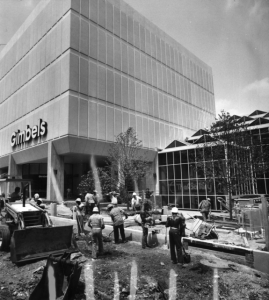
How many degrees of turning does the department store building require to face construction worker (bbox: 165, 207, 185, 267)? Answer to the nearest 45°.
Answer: approximately 45° to its left

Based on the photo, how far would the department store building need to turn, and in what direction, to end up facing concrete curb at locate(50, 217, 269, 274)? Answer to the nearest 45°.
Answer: approximately 45° to its left

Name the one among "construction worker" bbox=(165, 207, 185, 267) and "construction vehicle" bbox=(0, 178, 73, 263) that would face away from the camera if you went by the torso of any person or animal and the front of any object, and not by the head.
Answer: the construction worker

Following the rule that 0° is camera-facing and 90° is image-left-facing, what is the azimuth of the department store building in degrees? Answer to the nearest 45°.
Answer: approximately 45°

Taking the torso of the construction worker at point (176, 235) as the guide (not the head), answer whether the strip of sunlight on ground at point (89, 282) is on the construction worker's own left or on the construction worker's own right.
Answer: on the construction worker's own left

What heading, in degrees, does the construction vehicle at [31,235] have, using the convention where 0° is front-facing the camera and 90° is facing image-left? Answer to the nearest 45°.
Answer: approximately 315°
